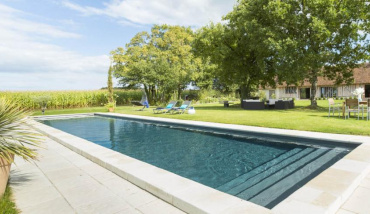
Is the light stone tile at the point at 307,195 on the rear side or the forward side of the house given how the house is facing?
on the forward side

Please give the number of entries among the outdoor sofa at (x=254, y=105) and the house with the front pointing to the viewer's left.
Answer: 0

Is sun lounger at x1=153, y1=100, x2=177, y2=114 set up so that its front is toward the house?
no

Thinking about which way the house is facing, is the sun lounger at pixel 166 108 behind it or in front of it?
in front

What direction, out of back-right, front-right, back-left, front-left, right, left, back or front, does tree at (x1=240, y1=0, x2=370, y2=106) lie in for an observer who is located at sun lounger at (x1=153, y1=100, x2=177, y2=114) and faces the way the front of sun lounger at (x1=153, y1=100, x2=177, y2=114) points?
back

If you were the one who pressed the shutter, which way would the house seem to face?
facing the viewer

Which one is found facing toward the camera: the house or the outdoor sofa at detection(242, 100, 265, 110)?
the house

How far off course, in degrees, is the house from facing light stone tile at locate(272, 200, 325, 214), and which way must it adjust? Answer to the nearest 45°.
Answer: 0° — it already faces it
